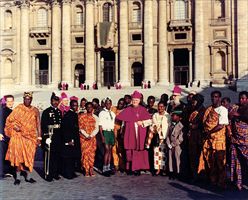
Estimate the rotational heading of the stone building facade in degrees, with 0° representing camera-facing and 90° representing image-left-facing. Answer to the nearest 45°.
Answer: approximately 0°

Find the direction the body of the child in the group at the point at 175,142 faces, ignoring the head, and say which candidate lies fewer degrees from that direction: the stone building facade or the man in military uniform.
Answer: the man in military uniform

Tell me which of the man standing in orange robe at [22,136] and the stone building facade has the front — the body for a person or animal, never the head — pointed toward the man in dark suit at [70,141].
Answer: the stone building facade

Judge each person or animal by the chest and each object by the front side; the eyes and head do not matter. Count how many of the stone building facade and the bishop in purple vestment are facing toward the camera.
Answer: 2

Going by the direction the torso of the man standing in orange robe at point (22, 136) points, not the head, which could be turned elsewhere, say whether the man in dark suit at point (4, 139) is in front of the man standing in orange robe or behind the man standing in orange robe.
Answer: behind

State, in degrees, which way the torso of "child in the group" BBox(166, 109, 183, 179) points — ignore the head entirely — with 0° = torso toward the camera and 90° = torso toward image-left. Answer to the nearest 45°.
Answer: approximately 45°

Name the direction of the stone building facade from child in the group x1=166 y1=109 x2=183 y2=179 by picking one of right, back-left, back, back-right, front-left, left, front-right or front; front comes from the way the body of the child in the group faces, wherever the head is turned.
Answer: back-right

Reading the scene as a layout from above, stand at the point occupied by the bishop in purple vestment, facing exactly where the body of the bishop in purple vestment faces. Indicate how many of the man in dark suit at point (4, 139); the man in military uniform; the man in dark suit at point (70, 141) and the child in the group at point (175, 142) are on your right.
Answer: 3

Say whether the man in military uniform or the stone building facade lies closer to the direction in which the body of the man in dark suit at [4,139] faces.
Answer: the man in military uniform

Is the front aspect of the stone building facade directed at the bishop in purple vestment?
yes

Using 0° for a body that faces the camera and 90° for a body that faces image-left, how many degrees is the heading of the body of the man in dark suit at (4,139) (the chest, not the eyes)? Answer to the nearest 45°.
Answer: approximately 315°
